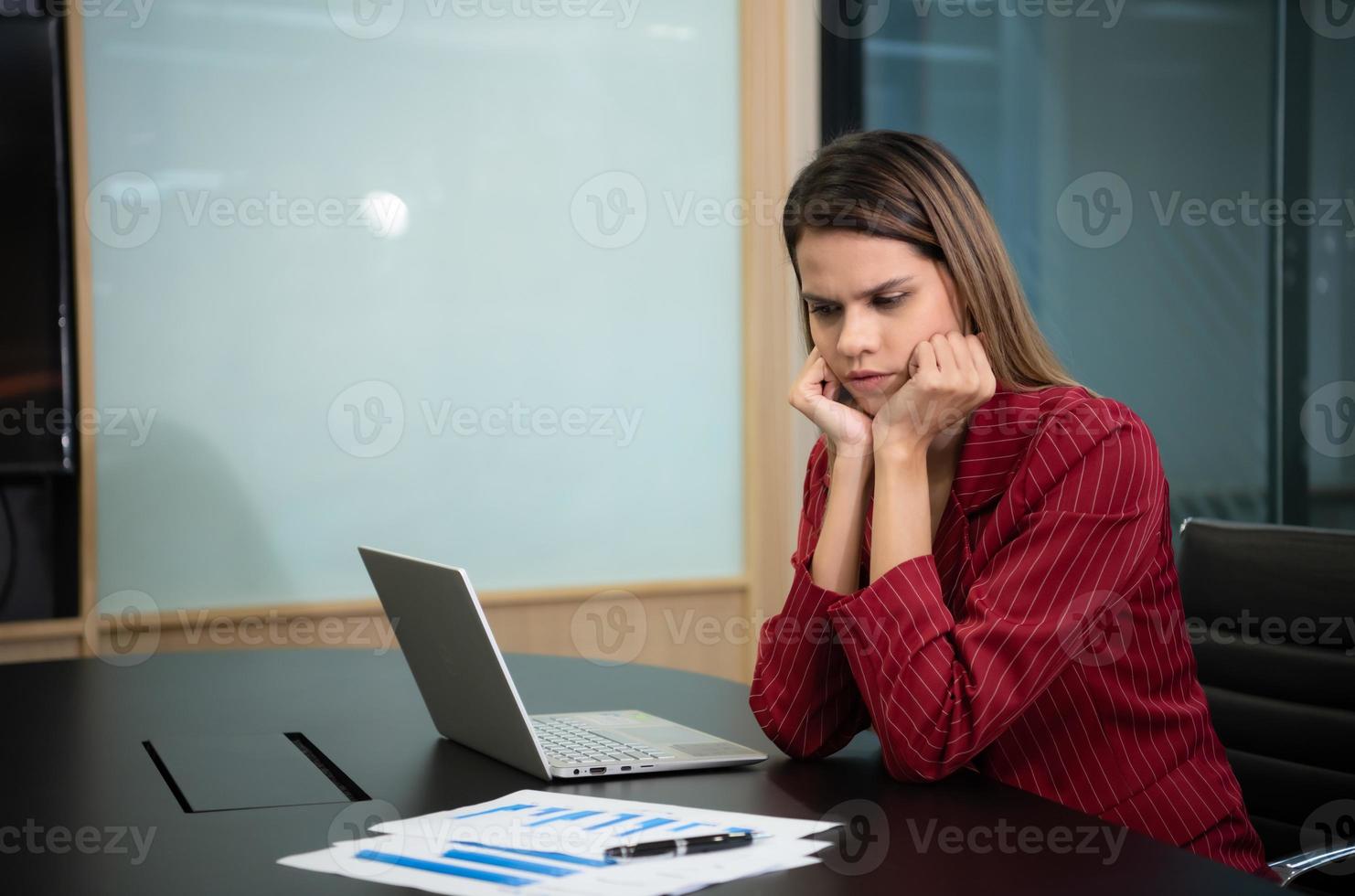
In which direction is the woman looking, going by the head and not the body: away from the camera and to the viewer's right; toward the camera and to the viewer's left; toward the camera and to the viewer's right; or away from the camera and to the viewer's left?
toward the camera and to the viewer's left

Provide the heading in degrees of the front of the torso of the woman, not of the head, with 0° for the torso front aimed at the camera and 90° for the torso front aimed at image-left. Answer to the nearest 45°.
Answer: approximately 45°

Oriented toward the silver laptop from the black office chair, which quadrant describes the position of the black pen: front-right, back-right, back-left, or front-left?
front-left
